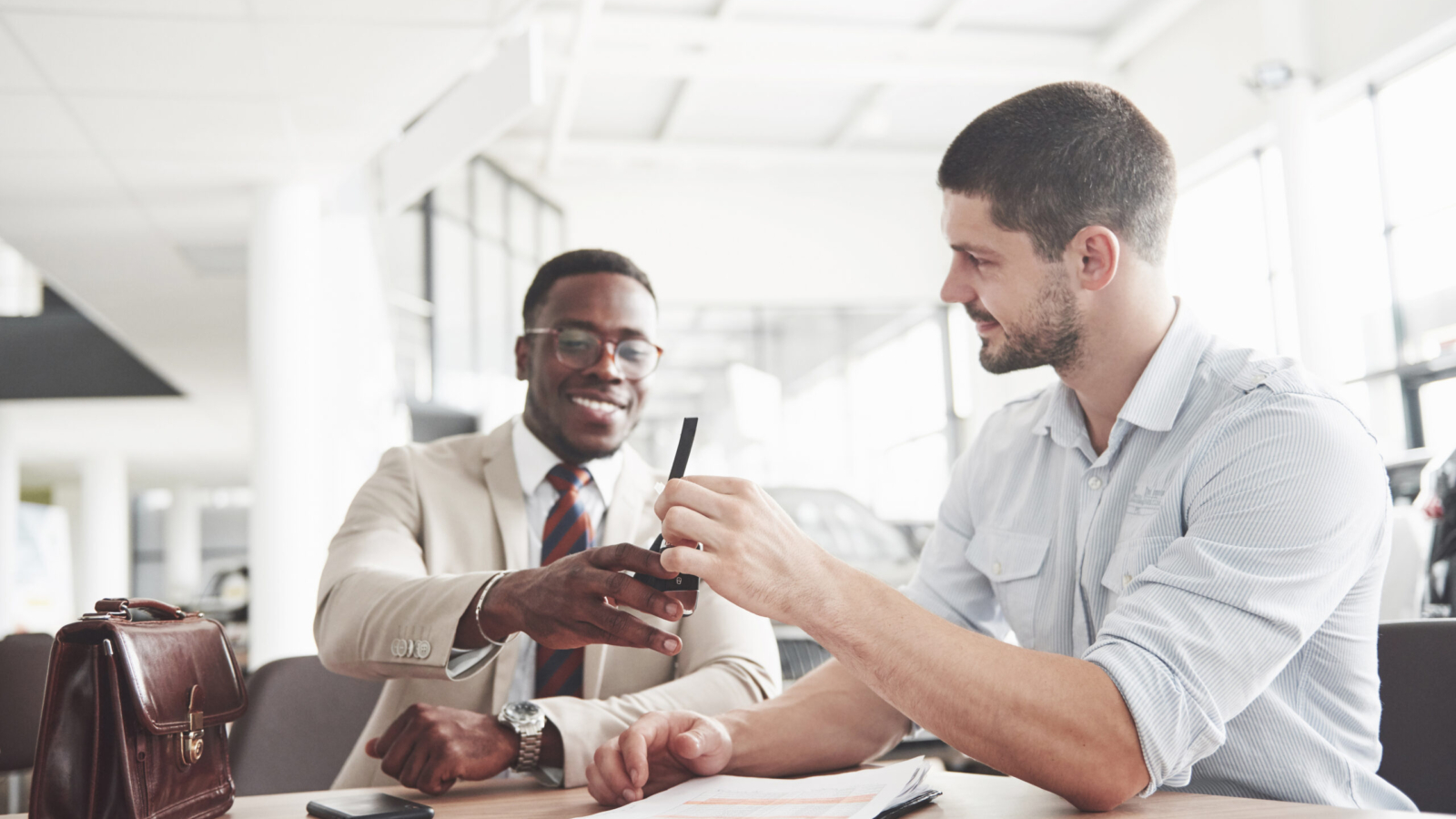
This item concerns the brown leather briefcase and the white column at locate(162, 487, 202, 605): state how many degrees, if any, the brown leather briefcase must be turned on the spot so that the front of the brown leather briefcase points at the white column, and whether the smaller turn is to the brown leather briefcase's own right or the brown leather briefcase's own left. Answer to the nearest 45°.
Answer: approximately 135° to the brown leather briefcase's own left

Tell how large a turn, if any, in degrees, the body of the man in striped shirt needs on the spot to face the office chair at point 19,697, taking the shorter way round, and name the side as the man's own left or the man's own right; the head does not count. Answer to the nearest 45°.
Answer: approximately 45° to the man's own right

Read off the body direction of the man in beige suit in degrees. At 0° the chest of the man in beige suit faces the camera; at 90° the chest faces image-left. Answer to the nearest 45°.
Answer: approximately 315°

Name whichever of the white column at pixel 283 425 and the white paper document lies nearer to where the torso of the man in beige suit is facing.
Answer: the white paper document

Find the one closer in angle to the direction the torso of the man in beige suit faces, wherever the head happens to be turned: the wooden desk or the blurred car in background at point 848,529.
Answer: the wooden desk

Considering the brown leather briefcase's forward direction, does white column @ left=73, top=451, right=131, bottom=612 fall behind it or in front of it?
behind
